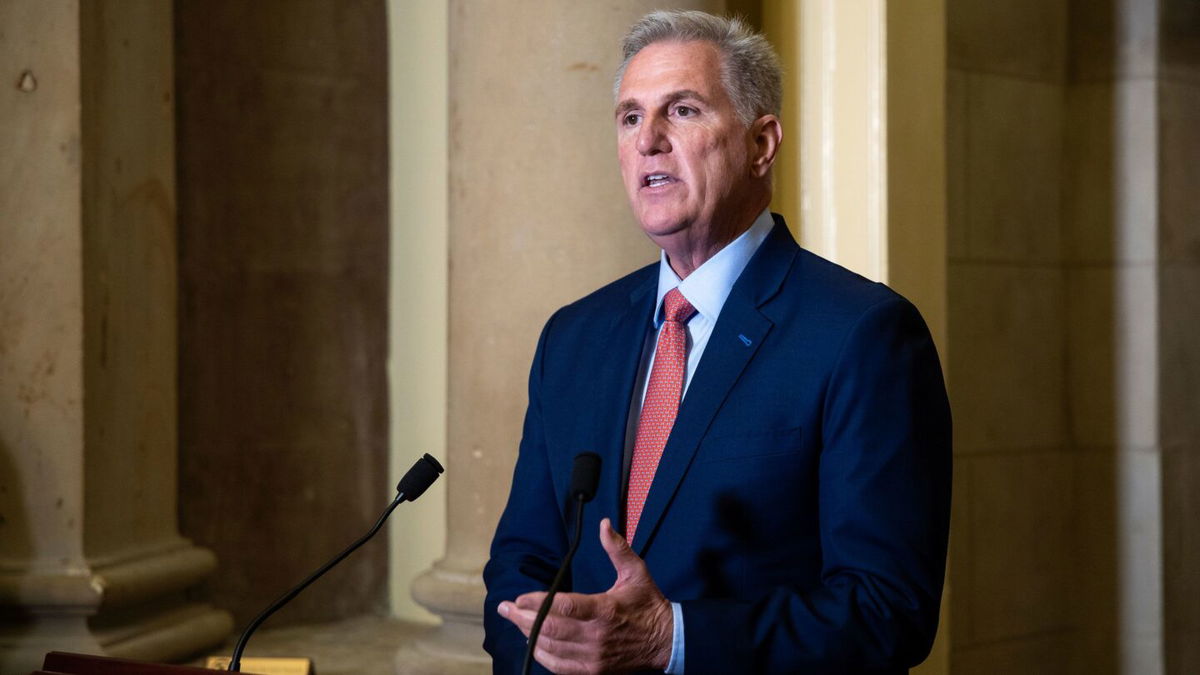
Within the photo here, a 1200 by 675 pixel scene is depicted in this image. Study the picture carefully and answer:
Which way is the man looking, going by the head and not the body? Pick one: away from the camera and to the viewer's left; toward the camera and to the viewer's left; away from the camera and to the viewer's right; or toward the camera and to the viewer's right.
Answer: toward the camera and to the viewer's left

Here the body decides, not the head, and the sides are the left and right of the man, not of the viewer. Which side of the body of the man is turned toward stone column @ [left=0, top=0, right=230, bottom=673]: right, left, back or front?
right

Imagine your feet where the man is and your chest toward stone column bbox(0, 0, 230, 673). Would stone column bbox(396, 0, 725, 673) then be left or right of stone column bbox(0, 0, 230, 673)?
right

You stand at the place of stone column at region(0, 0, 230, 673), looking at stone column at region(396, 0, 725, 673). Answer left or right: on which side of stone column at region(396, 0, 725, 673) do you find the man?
right

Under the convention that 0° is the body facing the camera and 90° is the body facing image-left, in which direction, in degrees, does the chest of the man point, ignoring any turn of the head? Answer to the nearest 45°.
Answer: approximately 45°

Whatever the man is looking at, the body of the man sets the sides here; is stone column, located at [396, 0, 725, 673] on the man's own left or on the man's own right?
on the man's own right
